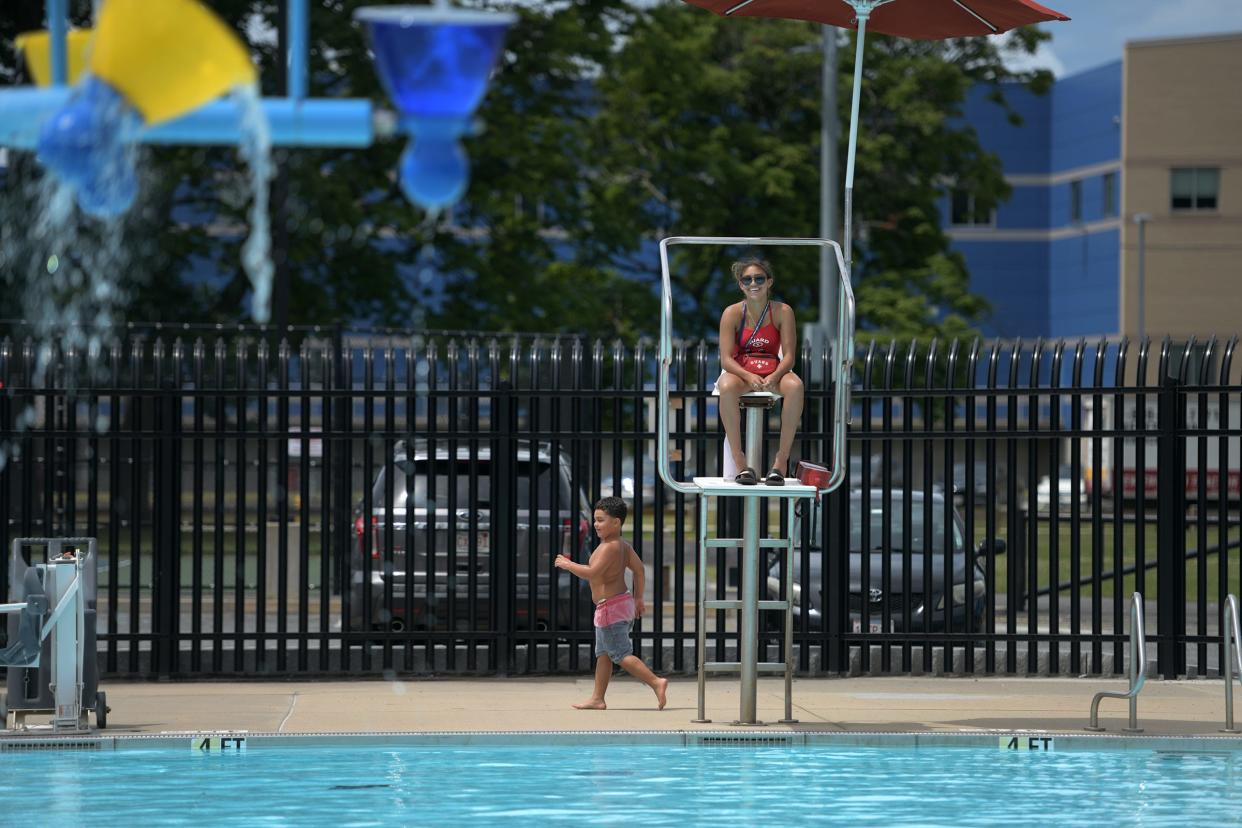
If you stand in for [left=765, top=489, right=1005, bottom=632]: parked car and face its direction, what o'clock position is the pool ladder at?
The pool ladder is roughly at 11 o'clock from the parked car.

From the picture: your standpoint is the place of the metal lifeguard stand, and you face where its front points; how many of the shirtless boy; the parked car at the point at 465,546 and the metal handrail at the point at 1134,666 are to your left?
1

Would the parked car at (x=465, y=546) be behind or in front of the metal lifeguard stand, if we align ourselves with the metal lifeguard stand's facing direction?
behind

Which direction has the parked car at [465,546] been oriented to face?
away from the camera

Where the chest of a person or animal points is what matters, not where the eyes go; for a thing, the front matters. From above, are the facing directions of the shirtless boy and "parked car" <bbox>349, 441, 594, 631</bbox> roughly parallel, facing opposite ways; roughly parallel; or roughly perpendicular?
roughly perpendicular

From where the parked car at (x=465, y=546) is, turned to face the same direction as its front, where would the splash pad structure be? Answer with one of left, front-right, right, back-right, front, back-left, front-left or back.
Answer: back

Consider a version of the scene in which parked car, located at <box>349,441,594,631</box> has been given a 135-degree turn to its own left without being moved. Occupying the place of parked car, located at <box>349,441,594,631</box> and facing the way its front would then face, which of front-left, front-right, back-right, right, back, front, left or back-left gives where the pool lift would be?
front

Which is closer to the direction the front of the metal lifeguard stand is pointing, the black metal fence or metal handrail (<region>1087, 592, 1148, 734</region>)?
the metal handrail

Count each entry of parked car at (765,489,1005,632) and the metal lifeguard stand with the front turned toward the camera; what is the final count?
2

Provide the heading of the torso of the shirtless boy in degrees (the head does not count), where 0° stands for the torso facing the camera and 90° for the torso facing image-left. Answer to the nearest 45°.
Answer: approximately 90°

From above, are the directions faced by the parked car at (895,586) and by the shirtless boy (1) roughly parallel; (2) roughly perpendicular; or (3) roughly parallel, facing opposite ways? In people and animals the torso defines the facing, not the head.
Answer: roughly perpendicular

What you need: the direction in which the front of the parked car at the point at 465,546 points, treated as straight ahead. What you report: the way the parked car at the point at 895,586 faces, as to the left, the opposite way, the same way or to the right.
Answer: the opposite way
